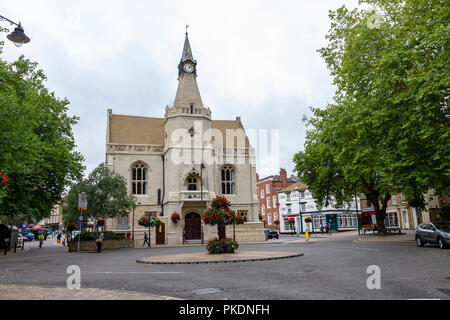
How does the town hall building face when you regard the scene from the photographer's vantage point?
facing the viewer

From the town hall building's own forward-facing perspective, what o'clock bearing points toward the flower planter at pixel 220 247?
The flower planter is roughly at 12 o'clock from the town hall building.

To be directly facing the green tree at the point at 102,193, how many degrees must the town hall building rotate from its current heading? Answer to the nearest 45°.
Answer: approximately 45° to its right

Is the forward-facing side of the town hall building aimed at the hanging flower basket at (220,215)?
yes

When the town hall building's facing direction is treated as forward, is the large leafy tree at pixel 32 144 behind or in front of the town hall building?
in front

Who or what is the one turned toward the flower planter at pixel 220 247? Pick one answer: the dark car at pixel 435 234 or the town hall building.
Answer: the town hall building

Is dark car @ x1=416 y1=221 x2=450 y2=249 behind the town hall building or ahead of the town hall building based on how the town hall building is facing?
ahead

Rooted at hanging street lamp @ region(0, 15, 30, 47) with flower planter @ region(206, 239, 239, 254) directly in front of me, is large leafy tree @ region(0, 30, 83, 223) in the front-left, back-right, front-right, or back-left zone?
front-left
